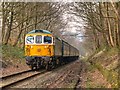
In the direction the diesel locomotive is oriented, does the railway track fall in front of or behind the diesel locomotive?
in front

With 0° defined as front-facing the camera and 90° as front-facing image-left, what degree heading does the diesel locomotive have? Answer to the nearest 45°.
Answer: approximately 45°
